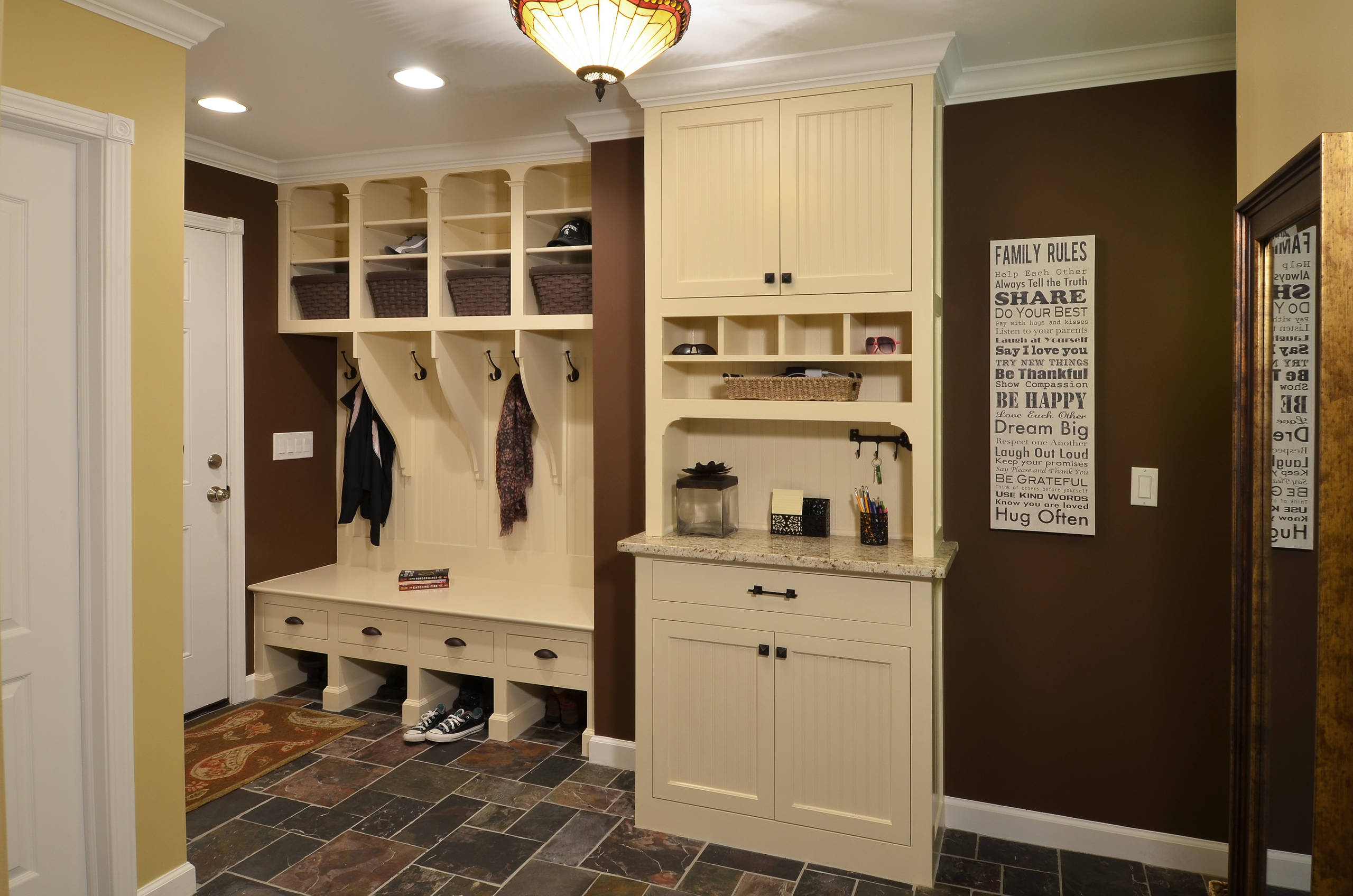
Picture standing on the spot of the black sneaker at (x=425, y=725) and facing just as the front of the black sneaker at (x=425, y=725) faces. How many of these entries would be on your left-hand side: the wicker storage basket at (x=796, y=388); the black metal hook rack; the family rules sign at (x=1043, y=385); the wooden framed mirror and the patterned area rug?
4

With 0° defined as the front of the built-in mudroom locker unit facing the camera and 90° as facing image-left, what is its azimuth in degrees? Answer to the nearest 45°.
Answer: approximately 45°

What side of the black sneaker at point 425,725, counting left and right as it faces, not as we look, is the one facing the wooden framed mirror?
left

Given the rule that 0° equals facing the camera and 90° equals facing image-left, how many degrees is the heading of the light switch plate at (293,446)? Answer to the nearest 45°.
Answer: approximately 315°

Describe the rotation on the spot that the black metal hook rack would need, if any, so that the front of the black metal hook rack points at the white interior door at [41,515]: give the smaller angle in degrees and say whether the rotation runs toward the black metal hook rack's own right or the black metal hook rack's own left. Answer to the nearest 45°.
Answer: approximately 45° to the black metal hook rack's own right

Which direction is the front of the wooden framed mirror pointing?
to the viewer's left

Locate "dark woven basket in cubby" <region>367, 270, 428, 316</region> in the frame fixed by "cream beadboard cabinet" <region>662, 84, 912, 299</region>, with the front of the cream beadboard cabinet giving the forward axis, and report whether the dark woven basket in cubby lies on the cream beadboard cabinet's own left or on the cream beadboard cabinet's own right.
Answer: on the cream beadboard cabinet's own right
